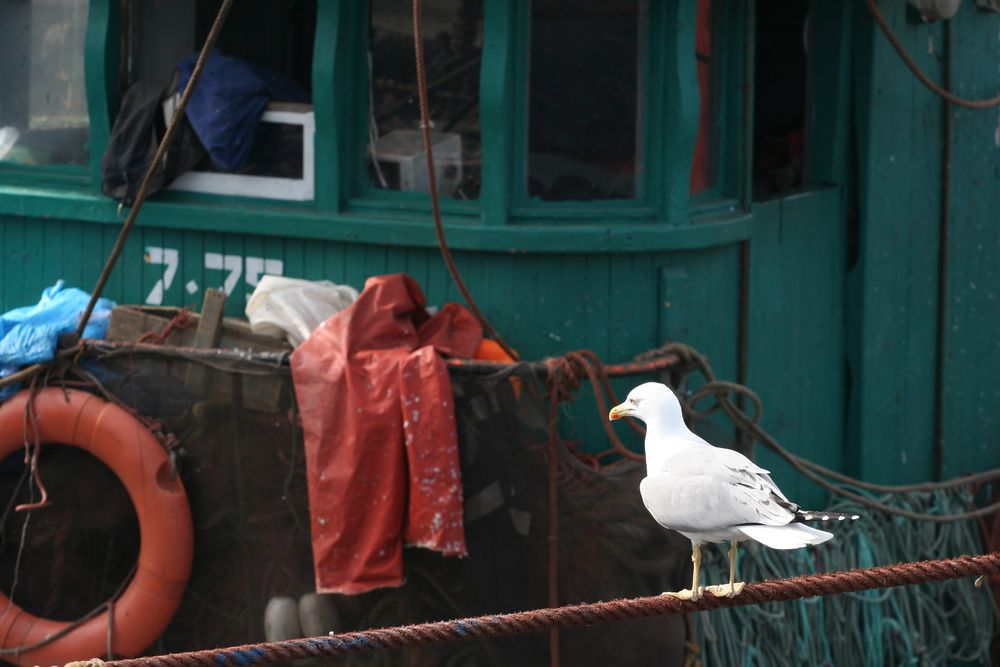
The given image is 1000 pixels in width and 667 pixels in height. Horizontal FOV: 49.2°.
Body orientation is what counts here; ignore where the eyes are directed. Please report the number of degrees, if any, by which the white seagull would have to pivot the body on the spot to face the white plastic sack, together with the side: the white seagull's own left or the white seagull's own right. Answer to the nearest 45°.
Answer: approximately 45° to the white seagull's own right

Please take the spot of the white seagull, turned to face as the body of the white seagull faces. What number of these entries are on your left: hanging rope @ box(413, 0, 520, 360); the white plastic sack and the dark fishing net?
0

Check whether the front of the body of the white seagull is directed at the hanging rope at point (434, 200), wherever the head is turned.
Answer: no

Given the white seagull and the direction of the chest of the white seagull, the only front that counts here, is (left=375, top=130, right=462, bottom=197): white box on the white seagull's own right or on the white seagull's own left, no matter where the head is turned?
on the white seagull's own right

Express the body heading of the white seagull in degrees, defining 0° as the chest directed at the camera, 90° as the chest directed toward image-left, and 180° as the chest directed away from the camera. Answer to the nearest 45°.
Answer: approximately 90°

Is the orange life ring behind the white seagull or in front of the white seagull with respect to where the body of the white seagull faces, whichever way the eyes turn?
in front
